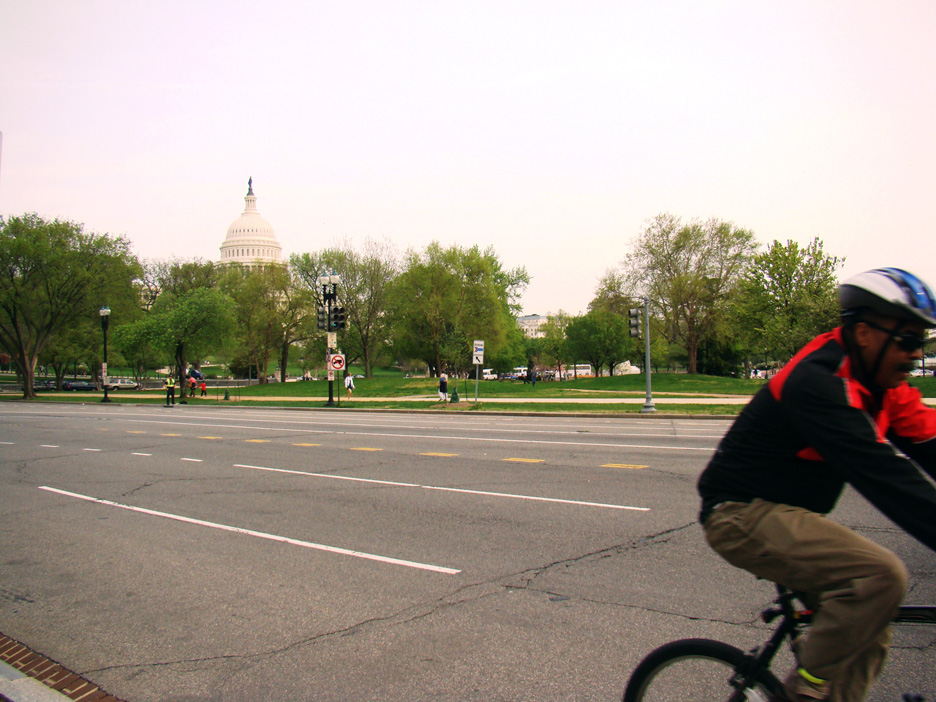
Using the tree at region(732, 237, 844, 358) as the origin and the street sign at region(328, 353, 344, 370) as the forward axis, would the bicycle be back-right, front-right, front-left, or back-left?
front-left

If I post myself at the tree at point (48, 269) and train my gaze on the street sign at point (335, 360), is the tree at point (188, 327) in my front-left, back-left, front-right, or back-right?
front-left

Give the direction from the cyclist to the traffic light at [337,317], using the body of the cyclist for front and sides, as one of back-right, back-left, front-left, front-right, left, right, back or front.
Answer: back-left

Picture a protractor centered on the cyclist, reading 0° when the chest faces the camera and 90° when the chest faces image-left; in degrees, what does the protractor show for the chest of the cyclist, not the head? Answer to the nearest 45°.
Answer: approximately 270°

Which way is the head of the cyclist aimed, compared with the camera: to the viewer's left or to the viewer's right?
to the viewer's right

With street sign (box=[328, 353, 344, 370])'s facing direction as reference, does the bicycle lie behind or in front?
in front

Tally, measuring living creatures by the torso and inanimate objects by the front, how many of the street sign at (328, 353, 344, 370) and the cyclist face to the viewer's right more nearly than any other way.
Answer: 1

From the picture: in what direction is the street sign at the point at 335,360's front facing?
toward the camera

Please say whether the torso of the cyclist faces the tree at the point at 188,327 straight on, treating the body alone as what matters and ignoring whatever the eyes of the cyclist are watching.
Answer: no

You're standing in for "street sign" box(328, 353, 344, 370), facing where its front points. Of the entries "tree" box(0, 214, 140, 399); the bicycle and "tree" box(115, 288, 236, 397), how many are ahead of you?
1

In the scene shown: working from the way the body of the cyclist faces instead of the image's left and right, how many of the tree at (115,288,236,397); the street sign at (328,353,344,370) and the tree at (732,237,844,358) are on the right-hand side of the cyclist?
0

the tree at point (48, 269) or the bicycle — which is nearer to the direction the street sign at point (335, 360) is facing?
the bicycle

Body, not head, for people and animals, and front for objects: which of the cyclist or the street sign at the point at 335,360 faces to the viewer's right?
the cyclist

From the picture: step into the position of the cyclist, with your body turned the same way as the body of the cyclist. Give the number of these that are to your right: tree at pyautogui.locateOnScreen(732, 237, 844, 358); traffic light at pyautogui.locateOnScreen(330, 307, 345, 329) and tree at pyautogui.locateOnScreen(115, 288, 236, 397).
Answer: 0

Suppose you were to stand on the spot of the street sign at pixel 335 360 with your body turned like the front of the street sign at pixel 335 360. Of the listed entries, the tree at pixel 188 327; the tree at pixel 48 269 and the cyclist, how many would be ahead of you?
1
